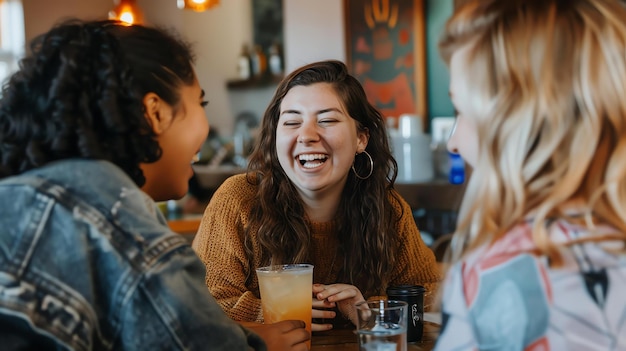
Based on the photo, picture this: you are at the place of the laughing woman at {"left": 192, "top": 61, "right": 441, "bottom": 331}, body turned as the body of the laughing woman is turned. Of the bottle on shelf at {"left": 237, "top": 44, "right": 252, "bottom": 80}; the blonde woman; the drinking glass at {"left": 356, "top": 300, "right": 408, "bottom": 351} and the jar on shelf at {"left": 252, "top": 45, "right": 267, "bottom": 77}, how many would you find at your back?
2

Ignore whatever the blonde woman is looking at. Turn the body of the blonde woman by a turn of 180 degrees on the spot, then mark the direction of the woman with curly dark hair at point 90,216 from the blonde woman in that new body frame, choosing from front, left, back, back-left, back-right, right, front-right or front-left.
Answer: back-right

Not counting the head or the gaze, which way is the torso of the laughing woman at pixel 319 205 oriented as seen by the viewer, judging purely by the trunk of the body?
toward the camera

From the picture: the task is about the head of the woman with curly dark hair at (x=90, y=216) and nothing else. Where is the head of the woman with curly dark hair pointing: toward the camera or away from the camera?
away from the camera

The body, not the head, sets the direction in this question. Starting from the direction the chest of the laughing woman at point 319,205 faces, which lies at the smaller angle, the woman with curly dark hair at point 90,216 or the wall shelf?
the woman with curly dark hair

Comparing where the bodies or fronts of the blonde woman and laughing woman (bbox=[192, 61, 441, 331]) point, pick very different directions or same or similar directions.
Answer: very different directions

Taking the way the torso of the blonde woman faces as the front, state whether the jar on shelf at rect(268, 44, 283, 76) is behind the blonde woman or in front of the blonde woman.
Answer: in front

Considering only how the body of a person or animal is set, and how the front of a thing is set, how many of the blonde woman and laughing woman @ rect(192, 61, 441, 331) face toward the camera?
1

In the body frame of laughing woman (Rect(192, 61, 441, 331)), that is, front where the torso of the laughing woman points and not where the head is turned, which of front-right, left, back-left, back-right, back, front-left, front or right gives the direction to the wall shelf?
back

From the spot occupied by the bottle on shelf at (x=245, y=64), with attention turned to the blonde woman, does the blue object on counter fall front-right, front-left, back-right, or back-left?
front-left

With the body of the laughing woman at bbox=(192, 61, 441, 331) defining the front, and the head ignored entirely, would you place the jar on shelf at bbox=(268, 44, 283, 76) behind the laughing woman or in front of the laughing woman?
behind

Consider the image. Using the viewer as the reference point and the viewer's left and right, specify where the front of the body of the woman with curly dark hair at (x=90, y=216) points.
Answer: facing away from the viewer and to the right of the viewer

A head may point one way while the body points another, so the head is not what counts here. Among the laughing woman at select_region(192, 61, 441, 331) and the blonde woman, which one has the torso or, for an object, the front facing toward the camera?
the laughing woman

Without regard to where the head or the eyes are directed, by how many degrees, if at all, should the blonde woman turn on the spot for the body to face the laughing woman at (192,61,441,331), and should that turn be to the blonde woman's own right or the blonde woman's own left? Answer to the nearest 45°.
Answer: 0° — they already face them

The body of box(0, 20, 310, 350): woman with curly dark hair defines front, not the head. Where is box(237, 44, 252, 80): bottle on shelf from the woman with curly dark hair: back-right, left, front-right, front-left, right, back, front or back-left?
front-left

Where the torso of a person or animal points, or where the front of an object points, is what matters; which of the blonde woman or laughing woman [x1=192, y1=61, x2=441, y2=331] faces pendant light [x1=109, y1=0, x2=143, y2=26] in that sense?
the blonde woman

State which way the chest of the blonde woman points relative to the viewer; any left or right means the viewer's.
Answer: facing away from the viewer and to the left of the viewer

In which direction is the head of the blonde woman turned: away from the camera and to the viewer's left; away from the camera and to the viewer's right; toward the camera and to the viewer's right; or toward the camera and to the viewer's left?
away from the camera and to the viewer's left
